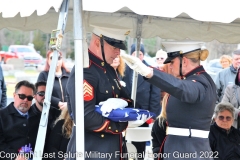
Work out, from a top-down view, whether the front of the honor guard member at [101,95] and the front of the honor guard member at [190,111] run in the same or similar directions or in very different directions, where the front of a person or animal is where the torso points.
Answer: very different directions

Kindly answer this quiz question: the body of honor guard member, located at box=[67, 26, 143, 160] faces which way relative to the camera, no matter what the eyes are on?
to the viewer's right

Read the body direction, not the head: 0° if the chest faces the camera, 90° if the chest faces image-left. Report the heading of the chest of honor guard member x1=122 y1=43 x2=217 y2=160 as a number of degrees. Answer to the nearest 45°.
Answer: approximately 90°

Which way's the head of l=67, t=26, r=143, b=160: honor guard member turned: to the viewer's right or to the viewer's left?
to the viewer's right
